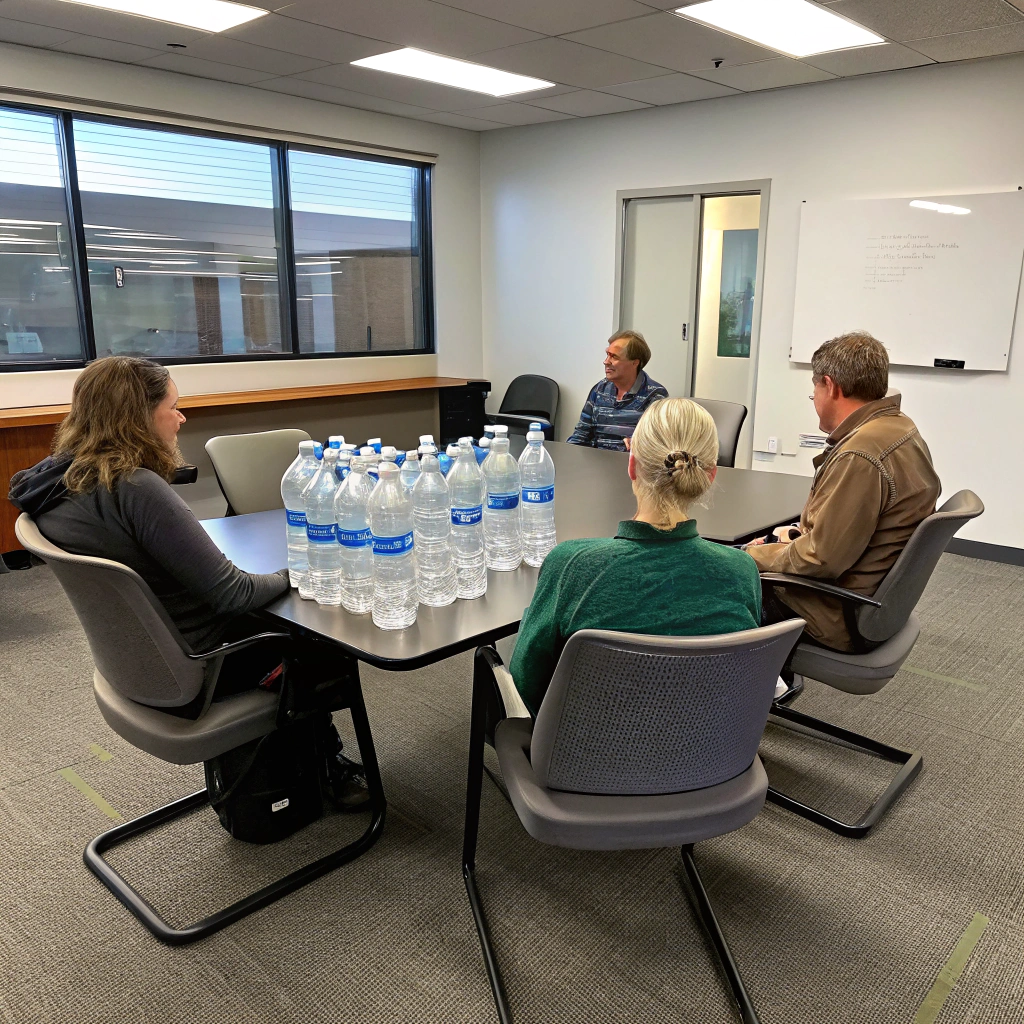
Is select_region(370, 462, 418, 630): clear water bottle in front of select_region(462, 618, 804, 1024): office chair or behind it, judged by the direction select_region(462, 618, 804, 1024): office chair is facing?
in front

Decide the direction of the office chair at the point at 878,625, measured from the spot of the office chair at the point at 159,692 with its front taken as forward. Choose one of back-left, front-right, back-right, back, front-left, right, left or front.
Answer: front-right

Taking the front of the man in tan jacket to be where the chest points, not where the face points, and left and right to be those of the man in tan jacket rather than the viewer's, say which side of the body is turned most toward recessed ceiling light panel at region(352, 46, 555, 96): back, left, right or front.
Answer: front

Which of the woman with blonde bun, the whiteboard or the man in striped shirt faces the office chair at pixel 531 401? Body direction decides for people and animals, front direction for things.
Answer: the woman with blonde bun

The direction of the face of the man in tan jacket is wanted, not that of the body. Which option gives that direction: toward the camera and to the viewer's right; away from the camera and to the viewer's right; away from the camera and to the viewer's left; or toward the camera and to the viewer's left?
away from the camera and to the viewer's left

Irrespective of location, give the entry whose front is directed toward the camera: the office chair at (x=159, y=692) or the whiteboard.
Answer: the whiteboard

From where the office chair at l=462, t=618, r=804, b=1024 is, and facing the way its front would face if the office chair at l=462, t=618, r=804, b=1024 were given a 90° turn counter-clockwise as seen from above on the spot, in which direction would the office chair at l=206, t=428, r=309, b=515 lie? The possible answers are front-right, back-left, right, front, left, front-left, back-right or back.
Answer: right

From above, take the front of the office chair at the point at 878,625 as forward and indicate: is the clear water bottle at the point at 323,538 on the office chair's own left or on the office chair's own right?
on the office chair's own left

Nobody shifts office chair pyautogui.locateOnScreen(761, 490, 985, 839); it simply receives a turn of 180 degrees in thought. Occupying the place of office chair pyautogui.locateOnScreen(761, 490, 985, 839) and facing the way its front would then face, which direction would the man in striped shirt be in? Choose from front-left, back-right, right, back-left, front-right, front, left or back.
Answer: back

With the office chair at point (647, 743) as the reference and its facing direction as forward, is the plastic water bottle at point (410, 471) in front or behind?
in front

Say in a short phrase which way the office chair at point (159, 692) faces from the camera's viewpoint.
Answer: facing away from the viewer and to the right of the viewer

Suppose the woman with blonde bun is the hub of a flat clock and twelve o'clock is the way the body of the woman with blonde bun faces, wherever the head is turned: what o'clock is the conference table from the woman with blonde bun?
The conference table is roughly at 11 o'clock from the woman with blonde bun.

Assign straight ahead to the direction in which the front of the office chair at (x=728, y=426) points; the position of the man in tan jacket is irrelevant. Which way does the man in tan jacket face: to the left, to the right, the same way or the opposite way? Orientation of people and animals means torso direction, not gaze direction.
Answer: to the right

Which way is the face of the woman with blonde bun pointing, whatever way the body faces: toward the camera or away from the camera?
away from the camera

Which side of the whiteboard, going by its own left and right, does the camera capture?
front

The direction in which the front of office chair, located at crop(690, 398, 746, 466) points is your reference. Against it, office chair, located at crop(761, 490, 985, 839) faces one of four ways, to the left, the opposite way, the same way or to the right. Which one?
to the right

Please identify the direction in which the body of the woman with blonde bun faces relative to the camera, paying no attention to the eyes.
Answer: away from the camera
